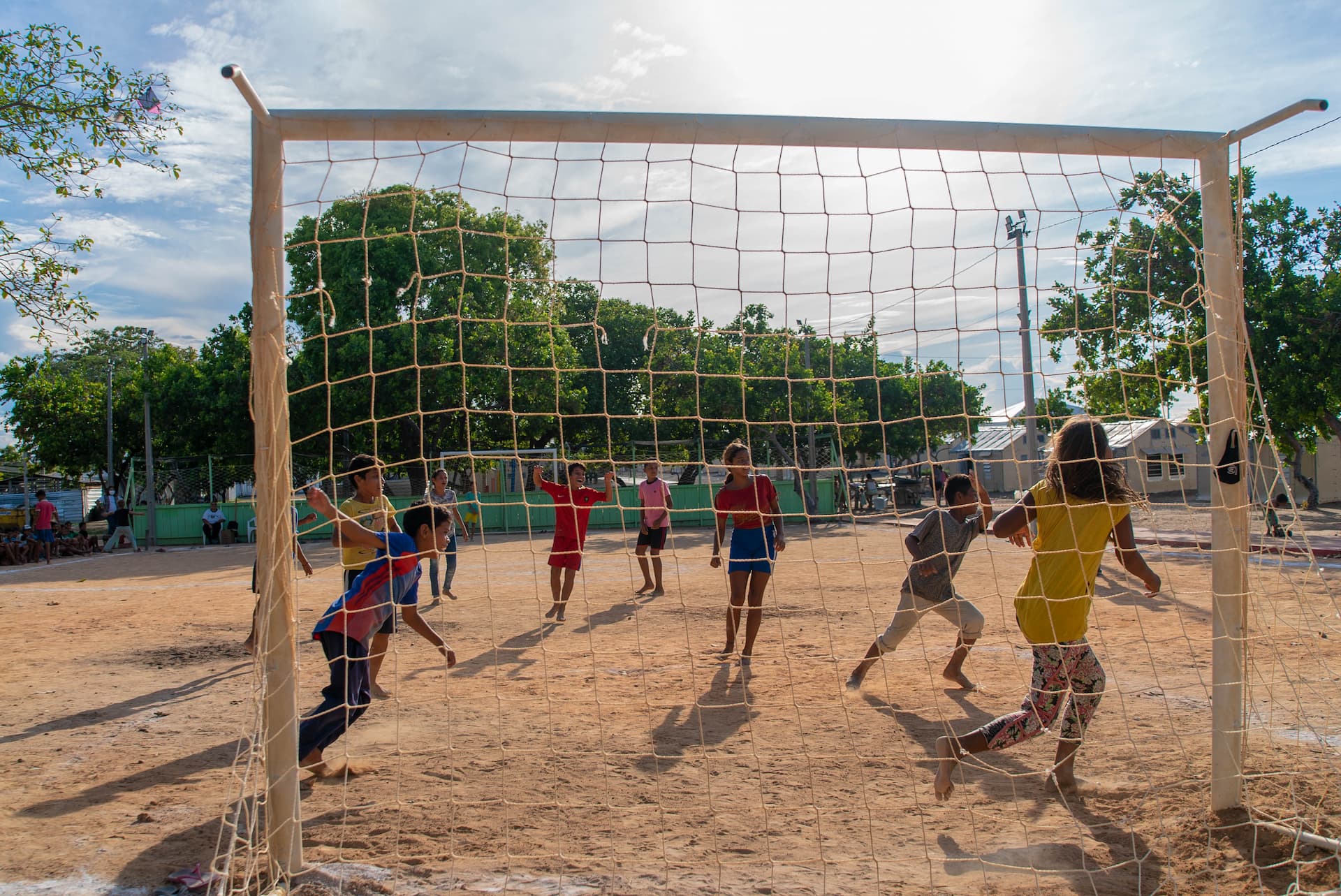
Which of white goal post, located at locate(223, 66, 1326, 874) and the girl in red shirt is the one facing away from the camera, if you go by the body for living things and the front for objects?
the white goal post

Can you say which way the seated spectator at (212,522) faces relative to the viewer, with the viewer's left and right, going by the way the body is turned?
facing the viewer

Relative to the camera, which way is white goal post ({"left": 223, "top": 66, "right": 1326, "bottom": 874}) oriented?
away from the camera

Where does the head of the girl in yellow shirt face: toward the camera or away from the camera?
away from the camera

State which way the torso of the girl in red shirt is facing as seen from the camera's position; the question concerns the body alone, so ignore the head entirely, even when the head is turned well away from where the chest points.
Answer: toward the camera

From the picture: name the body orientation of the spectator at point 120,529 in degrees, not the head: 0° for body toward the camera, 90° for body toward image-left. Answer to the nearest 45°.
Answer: approximately 0°

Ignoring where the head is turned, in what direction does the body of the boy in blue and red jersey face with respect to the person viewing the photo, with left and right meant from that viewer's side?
facing to the right of the viewer

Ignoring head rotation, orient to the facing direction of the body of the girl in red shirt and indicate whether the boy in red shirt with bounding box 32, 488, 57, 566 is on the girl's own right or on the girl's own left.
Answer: on the girl's own right

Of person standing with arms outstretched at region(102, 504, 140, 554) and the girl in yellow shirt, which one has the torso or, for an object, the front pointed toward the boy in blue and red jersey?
the person standing with arms outstretched

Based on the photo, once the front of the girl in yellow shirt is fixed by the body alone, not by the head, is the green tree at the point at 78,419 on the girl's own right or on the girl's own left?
on the girl's own left

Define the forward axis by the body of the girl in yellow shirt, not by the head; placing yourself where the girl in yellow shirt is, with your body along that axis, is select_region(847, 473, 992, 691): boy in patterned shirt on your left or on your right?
on your left

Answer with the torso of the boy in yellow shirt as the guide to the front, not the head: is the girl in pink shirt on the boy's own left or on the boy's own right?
on the boy's own left

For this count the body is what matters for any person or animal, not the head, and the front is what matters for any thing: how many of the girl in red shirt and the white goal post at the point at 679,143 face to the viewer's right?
0

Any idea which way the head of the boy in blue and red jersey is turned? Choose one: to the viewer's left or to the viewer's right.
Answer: to the viewer's right
